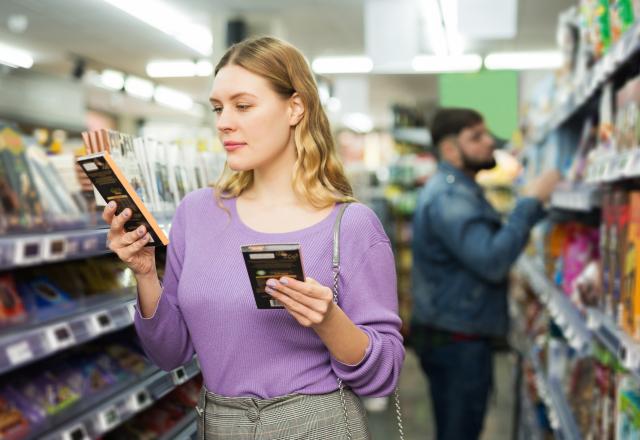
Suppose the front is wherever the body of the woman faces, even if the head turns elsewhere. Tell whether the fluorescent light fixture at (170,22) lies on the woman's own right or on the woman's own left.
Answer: on the woman's own right

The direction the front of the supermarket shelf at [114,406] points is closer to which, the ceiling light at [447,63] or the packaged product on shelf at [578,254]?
the packaged product on shelf

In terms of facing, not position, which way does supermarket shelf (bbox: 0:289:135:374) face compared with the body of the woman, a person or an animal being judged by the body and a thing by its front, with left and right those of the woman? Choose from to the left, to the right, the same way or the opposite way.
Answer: to the left

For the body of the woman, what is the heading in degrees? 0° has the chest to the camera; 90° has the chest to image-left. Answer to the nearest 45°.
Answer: approximately 45°

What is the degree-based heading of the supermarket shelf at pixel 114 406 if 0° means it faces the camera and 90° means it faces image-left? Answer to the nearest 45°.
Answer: approximately 315°

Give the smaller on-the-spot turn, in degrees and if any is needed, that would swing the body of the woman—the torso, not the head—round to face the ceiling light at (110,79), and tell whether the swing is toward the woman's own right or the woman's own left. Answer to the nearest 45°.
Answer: approximately 135° to the woman's own right
